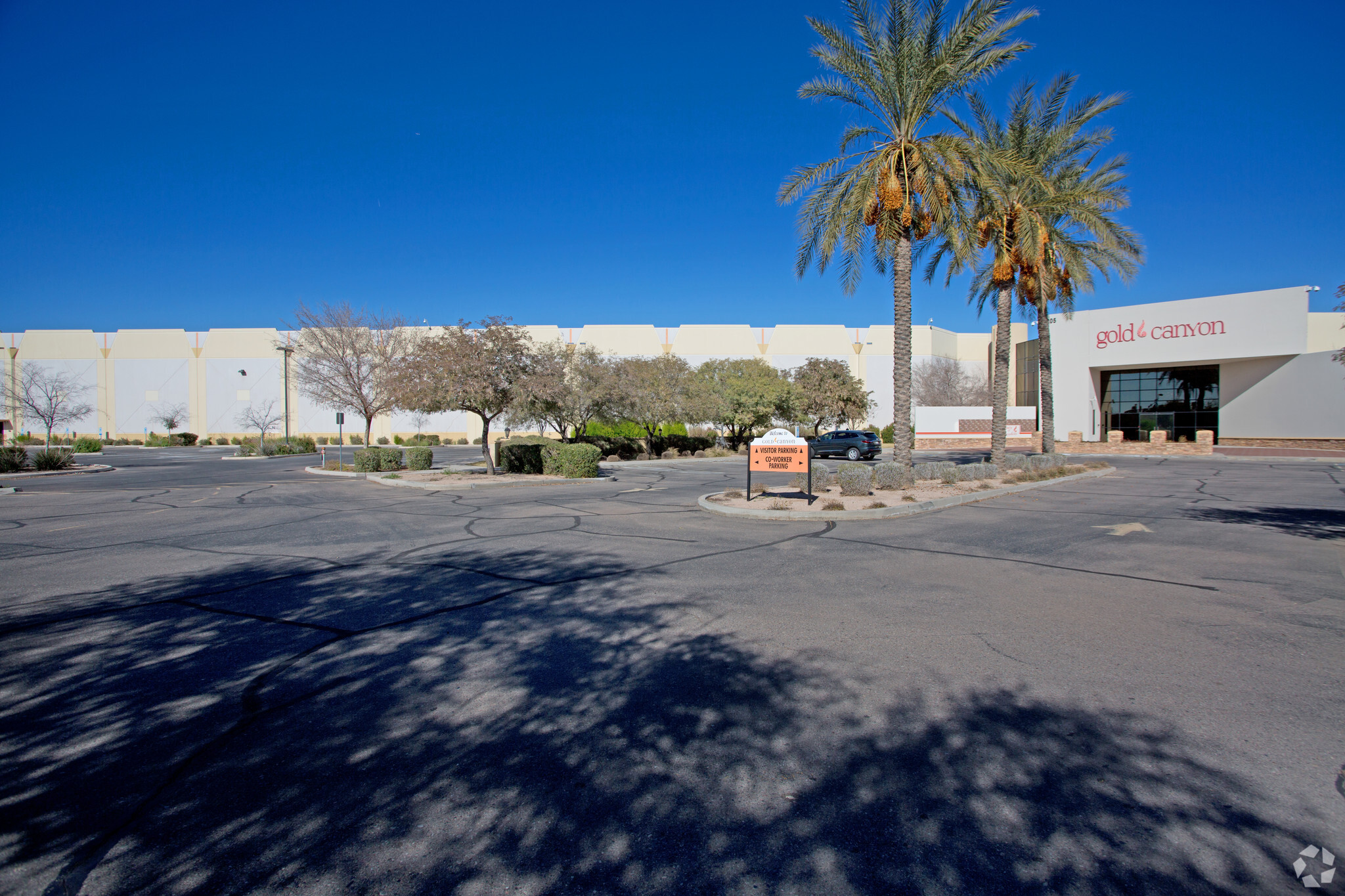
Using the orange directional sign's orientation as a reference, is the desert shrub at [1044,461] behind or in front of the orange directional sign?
behind

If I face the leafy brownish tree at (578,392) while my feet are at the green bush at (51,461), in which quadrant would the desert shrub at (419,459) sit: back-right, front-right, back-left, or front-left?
front-right

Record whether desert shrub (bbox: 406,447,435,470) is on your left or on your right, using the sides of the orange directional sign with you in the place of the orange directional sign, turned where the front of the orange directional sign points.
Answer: on your right

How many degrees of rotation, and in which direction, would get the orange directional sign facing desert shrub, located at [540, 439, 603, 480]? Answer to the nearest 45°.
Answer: approximately 135° to its right

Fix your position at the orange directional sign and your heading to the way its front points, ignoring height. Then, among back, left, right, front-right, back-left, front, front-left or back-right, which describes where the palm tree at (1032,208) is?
back-left

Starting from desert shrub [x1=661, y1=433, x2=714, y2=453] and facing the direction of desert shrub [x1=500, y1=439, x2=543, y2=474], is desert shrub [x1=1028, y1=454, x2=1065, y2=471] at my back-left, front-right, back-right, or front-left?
front-left

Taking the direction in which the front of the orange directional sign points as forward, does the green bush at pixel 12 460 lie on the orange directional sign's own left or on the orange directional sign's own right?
on the orange directional sign's own right

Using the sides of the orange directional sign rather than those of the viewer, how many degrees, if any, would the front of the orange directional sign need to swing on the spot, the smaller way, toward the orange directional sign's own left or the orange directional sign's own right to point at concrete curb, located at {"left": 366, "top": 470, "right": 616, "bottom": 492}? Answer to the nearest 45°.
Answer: approximately 135° to the orange directional sign's own right

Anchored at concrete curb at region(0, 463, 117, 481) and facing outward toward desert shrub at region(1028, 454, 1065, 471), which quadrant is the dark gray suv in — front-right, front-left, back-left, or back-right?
front-left

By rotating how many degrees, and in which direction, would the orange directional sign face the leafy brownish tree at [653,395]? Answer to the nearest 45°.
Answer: approximately 180°

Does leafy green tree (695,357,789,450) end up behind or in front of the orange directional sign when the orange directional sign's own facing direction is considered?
behind

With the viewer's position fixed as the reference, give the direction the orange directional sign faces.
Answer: facing the viewer

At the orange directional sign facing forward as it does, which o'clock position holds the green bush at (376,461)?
The green bush is roughly at 4 o'clock from the orange directional sign.

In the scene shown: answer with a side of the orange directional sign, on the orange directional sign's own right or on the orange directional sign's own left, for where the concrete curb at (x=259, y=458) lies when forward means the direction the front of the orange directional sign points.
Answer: on the orange directional sign's own right

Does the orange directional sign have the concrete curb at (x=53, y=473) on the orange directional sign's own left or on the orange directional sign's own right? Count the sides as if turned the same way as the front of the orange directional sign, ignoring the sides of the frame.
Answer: on the orange directional sign's own right

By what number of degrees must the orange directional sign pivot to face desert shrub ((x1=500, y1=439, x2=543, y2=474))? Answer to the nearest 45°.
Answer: approximately 135° to its right

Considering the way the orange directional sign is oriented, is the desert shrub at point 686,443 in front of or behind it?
behind

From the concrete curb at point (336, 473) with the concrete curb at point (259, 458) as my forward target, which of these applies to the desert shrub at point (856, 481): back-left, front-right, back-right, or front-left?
back-right
